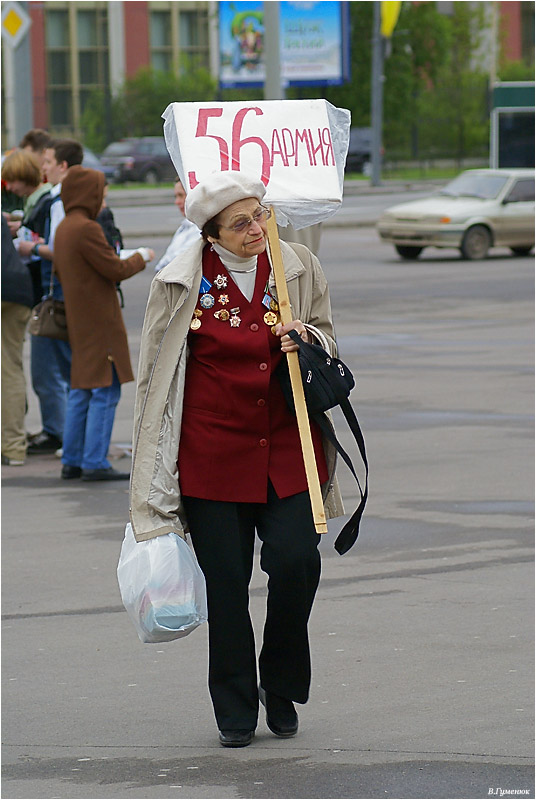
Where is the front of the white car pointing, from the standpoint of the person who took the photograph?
facing the viewer and to the left of the viewer

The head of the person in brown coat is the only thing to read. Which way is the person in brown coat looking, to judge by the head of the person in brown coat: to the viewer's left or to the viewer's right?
to the viewer's right

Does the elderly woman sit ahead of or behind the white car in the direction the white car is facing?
ahead

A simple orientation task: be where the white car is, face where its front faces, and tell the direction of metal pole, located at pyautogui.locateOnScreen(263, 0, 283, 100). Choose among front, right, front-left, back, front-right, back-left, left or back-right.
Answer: front

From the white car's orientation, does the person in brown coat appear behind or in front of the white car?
in front

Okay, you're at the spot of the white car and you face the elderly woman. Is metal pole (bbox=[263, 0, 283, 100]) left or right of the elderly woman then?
right
